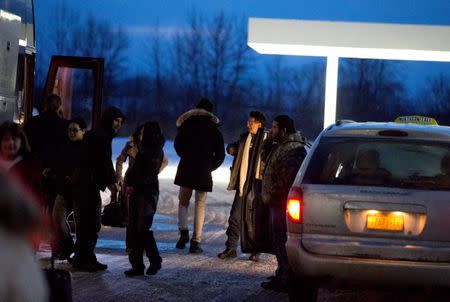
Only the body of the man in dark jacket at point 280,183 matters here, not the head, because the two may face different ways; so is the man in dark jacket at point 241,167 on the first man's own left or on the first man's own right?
on the first man's own right

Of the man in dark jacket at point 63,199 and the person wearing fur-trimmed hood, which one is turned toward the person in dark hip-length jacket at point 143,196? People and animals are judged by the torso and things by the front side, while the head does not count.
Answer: the man in dark jacket

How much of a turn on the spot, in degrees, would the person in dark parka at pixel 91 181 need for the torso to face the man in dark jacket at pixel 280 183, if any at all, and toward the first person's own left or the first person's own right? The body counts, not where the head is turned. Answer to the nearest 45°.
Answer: approximately 45° to the first person's own right

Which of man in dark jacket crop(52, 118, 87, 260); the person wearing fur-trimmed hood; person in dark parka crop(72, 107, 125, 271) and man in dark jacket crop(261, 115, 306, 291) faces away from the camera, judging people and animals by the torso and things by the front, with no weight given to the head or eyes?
the person wearing fur-trimmed hood

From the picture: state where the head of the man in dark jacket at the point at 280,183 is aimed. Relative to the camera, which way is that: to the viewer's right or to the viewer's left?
to the viewer's left

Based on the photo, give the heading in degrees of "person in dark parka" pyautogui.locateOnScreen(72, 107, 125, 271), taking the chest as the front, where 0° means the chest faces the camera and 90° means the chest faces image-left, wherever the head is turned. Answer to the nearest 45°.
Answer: approximately 270°

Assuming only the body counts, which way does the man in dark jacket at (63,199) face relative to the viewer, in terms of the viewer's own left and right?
facing the viewer and to the right of the viewer

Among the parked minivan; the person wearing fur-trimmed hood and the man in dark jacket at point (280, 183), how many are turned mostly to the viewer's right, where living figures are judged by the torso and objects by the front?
0

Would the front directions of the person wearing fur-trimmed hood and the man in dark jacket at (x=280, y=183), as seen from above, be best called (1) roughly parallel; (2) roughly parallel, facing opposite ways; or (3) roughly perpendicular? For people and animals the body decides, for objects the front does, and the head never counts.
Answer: roughly perpendicular

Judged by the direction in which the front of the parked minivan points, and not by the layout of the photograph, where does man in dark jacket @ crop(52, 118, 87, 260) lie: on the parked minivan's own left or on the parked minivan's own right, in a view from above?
on the parked minivan's own left

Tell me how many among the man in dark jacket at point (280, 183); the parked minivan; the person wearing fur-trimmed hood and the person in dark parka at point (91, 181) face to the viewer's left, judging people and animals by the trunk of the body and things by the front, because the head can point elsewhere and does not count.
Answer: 1

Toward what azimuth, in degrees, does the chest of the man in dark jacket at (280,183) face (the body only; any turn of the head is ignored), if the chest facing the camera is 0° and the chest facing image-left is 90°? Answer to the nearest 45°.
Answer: approximately 90°

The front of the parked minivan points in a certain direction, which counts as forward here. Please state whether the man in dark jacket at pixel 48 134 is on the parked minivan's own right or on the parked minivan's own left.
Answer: on the parked minivan's own left

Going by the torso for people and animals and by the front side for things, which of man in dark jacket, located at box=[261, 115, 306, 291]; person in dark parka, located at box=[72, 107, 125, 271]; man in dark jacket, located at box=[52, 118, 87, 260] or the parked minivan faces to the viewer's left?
man in dark jacket, located at box=[261, 115, 306, 291]

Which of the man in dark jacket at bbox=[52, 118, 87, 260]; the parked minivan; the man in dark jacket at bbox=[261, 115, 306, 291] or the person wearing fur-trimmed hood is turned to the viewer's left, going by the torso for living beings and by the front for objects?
the man in dark jacket at bbox=[261, 115, 306, 291]
